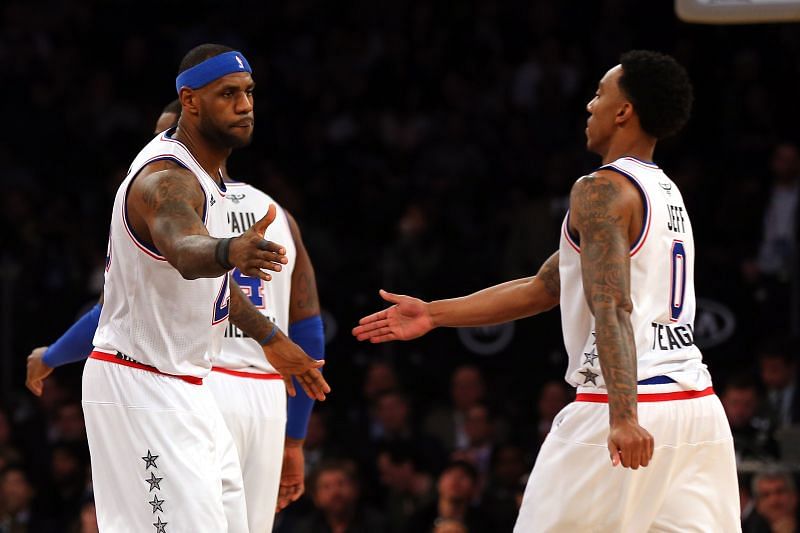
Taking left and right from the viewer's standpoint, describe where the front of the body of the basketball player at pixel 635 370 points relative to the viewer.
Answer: facing away from the viewer and to the left of the viewer

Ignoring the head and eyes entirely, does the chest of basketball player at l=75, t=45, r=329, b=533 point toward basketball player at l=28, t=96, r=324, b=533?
no

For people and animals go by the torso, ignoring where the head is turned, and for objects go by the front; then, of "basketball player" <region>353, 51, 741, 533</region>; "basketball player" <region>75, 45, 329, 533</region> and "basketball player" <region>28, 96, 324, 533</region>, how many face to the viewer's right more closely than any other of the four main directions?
1

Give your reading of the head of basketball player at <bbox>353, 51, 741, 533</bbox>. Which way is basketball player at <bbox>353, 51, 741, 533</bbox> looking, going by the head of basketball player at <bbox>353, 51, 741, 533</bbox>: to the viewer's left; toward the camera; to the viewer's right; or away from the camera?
to the viewer's left

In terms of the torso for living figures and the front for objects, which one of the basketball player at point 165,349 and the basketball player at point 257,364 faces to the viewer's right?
the basketball player at point 165,349

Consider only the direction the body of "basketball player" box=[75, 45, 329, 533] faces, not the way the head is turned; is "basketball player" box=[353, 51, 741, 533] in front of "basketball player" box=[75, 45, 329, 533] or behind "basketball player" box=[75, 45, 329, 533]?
in front

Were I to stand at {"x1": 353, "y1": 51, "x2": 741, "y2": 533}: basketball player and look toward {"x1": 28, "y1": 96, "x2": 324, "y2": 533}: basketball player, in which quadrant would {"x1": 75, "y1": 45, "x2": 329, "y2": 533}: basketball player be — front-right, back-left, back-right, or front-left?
front-left

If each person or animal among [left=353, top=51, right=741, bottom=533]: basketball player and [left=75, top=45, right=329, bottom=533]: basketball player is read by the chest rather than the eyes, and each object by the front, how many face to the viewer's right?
1

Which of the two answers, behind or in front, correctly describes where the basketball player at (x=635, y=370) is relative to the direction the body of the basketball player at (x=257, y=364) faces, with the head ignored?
behind

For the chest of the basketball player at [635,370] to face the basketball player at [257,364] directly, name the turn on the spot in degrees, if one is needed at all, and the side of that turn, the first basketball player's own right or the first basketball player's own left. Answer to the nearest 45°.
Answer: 0° — they already face them

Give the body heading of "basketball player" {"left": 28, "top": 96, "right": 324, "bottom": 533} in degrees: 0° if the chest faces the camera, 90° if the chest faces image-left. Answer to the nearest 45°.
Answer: approximately 135°

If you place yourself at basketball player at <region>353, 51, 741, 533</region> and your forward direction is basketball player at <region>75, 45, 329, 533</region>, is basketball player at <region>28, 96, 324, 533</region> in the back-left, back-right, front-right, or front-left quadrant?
front-right

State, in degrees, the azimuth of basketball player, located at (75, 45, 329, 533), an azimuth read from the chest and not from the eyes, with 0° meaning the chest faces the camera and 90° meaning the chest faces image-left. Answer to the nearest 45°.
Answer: approximately 270°

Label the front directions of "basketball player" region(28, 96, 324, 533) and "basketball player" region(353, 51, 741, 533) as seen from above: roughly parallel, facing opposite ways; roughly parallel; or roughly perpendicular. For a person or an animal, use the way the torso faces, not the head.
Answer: roughly parallel

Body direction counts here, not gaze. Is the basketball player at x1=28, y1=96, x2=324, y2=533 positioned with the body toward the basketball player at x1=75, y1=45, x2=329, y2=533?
no
